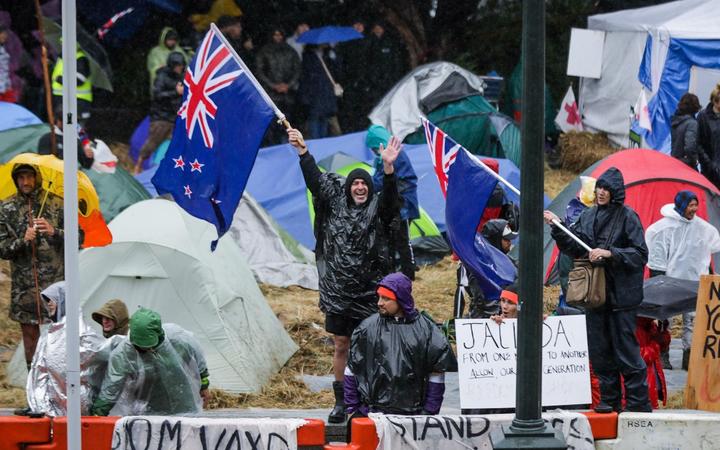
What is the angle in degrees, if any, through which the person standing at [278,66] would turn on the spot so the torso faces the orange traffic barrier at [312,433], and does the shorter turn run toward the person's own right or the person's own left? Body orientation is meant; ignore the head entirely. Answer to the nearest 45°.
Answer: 0° — they already face it

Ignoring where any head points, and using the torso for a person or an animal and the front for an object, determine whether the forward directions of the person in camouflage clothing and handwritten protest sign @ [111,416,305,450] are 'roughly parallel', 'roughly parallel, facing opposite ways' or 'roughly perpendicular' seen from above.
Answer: roughly parallel

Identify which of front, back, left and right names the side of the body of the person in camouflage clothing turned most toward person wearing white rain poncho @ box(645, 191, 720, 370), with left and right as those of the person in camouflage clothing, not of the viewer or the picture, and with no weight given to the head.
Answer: left

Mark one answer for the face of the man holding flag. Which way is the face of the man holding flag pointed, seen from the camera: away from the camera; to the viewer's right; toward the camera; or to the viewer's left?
toward the camera

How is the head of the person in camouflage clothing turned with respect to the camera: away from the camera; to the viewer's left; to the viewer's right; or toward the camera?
toward the camera

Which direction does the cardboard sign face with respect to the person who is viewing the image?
facing the viewer

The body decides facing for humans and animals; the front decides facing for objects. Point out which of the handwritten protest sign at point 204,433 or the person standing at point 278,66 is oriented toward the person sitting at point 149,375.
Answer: the person standing

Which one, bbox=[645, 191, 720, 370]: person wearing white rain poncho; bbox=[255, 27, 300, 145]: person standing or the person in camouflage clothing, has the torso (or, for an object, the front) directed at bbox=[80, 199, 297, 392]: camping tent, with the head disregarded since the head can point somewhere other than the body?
the person standing

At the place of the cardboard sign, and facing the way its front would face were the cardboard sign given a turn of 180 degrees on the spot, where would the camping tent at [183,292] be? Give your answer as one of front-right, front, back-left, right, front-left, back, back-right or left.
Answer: left

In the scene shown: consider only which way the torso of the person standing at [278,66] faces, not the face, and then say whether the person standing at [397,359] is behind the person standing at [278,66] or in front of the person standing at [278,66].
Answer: in front

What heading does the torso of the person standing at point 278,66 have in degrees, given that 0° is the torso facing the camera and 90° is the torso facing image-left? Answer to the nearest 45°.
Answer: approximately 0°

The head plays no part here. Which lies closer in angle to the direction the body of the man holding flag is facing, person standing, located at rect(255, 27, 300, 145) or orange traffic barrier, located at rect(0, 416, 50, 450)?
the orange traffic barrier

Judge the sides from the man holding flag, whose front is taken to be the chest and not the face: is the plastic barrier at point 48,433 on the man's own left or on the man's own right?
on the man's own right

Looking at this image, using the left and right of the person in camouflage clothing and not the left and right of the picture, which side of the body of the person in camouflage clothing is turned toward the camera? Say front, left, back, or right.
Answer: front
